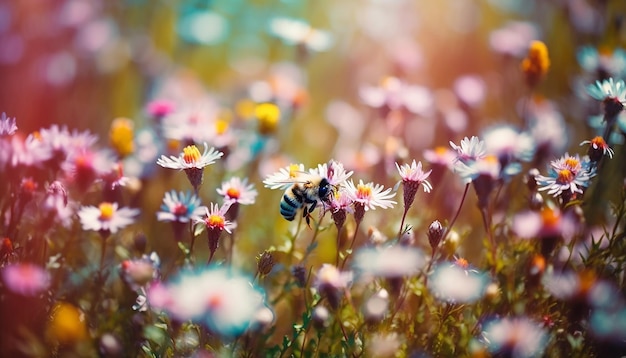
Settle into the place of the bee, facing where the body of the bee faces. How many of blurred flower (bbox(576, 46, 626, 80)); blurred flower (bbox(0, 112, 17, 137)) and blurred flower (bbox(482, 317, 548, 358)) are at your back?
1

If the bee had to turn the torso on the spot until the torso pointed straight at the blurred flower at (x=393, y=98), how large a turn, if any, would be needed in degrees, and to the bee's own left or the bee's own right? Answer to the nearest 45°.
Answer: approximately 90° to the bee's own left

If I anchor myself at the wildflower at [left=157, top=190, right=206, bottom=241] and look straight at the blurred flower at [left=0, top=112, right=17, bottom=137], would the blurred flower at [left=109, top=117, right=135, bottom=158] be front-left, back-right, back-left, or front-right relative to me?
front-right

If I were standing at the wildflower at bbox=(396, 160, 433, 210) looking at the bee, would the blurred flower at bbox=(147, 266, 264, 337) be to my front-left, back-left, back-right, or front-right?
front-left

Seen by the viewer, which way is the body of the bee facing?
to the viewer's right

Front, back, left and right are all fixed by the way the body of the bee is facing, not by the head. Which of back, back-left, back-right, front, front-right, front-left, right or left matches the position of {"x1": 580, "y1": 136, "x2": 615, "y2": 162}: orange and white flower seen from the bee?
front
